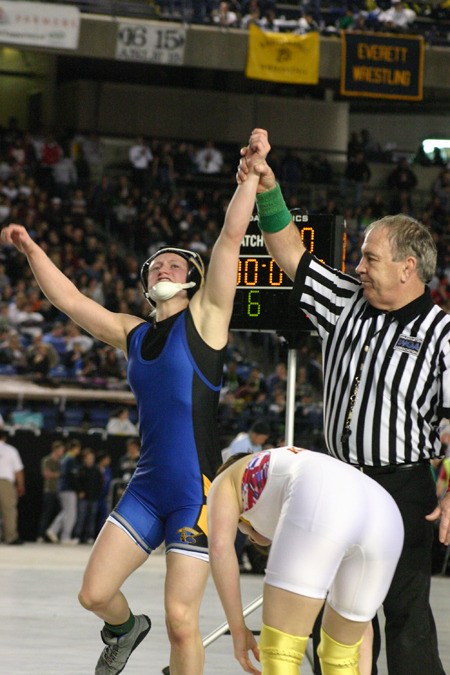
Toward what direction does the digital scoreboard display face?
toward the camera

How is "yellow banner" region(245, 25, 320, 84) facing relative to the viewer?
toward the camera

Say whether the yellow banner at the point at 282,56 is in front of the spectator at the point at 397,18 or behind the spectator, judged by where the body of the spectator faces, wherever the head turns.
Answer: in front

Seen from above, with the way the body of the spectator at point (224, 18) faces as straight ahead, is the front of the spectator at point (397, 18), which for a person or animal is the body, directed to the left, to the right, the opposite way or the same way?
the same way

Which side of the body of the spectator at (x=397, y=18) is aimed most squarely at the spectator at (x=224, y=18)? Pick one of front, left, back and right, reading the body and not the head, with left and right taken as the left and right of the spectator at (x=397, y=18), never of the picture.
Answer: right

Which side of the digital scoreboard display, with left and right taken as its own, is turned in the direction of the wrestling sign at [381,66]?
back

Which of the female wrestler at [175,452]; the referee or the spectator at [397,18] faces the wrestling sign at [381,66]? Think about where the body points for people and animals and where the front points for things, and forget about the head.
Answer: the spectator

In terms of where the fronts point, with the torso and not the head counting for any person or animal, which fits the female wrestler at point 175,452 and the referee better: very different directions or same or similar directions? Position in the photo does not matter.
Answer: same or similar directions

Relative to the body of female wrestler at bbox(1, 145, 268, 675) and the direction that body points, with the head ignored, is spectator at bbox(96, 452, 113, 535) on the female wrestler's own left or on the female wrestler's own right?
on the female wrestler's own right

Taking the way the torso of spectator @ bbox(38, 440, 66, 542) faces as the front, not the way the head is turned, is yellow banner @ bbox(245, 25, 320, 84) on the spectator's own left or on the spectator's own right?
on the spectator's own left

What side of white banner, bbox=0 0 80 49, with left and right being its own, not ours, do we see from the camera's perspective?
front

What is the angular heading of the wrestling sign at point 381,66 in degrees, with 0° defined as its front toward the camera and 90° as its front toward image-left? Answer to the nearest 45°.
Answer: approximately 0°

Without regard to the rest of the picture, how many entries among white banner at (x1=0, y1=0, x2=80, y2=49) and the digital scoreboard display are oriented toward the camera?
2

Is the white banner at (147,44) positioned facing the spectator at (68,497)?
yes

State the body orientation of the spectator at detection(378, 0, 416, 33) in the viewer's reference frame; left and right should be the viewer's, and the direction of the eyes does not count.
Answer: facing the viewer

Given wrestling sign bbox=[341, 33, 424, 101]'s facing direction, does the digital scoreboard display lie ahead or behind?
ahead

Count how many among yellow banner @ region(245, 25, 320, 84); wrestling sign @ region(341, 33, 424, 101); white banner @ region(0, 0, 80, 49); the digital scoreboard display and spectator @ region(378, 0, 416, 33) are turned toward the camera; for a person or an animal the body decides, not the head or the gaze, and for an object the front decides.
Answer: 5

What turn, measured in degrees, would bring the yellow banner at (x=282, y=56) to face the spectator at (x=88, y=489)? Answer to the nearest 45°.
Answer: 0° — it already faces them

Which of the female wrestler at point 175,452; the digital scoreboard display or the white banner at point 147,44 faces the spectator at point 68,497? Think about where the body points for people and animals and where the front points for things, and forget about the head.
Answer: the white banner

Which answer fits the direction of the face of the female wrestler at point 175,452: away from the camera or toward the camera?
toward the camera
